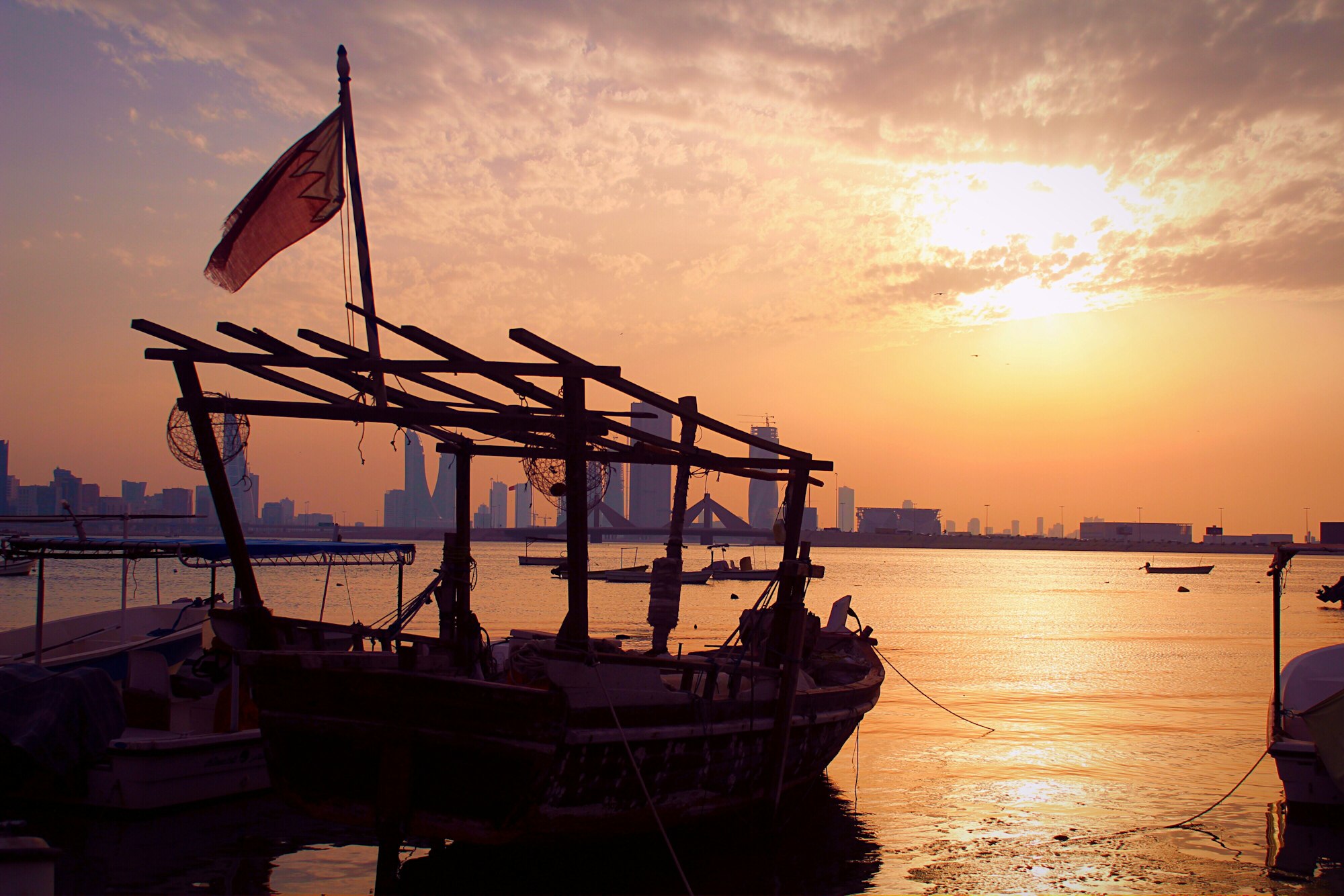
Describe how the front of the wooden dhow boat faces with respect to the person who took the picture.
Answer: facing away from the viewer and to the right of the viewer

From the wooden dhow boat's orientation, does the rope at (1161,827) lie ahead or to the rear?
ahead
